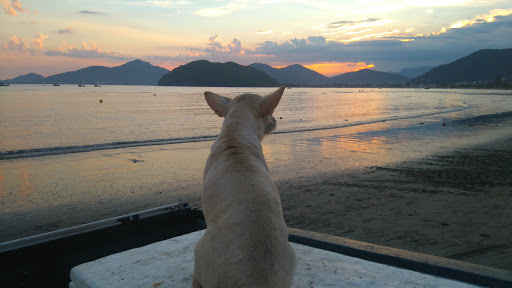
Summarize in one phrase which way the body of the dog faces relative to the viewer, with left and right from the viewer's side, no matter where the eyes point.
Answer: facing away from the viewer
